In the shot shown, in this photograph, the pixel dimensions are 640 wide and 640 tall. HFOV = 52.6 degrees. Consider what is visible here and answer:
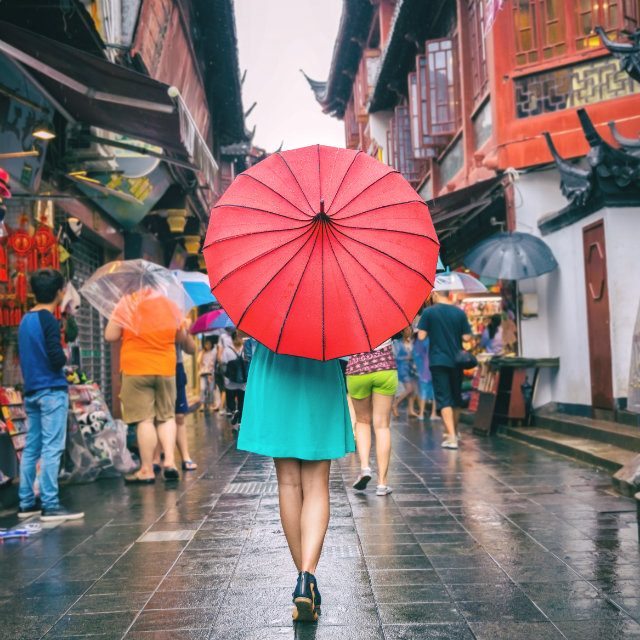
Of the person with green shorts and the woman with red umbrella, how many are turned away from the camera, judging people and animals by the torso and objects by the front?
2

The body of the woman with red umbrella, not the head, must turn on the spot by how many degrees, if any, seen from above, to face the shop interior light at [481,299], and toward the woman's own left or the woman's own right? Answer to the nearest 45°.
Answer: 0° — they already face it

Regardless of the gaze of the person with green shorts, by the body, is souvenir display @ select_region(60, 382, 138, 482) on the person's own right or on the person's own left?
on the person's own left

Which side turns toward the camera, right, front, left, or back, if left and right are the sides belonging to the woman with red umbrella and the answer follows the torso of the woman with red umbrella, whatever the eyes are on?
back

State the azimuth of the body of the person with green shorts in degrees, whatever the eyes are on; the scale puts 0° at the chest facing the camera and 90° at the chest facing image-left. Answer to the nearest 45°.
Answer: approximately 180°

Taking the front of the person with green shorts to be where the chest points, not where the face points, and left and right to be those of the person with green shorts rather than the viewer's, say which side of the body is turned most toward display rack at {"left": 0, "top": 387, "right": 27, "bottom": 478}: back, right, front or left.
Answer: left

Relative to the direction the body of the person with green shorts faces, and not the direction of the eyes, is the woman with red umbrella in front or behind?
behind

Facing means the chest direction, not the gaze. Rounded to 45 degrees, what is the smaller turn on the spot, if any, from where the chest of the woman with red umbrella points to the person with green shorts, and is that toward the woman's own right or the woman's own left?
0° — they already face them

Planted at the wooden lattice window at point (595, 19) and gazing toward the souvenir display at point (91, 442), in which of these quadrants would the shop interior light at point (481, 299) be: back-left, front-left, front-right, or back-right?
back-right
